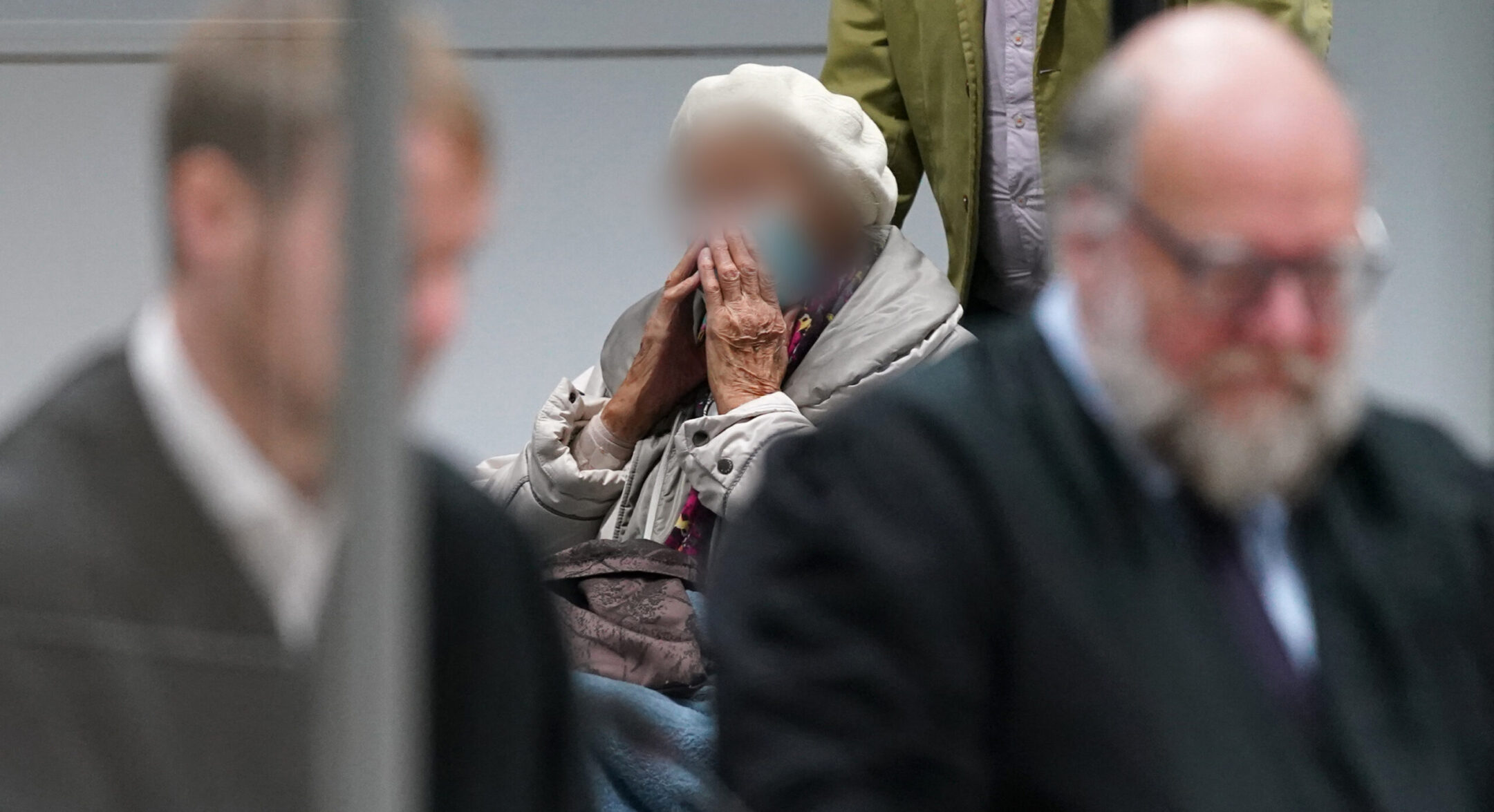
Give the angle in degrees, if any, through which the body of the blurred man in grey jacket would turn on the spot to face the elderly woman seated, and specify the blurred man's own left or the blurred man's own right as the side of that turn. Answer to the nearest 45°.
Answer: approximately 90° to the blurred man's own left

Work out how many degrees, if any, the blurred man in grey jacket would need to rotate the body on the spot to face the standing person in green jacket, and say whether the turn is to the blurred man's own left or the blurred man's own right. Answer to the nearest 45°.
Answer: approximately 90° to the blurred man's own left

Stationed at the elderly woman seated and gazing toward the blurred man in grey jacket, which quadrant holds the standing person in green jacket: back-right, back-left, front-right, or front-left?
back-left

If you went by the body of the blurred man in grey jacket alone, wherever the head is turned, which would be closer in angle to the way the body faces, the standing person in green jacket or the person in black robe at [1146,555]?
the person in black robe

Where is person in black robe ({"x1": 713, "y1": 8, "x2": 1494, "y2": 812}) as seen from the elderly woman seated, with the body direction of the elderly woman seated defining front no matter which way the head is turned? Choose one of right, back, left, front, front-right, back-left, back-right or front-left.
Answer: front-left

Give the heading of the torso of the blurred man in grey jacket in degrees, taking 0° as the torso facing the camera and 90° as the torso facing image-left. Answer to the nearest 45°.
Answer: approximately 315°

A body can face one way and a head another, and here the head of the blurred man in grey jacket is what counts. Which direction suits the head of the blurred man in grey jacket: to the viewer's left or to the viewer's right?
to the viewer's right
